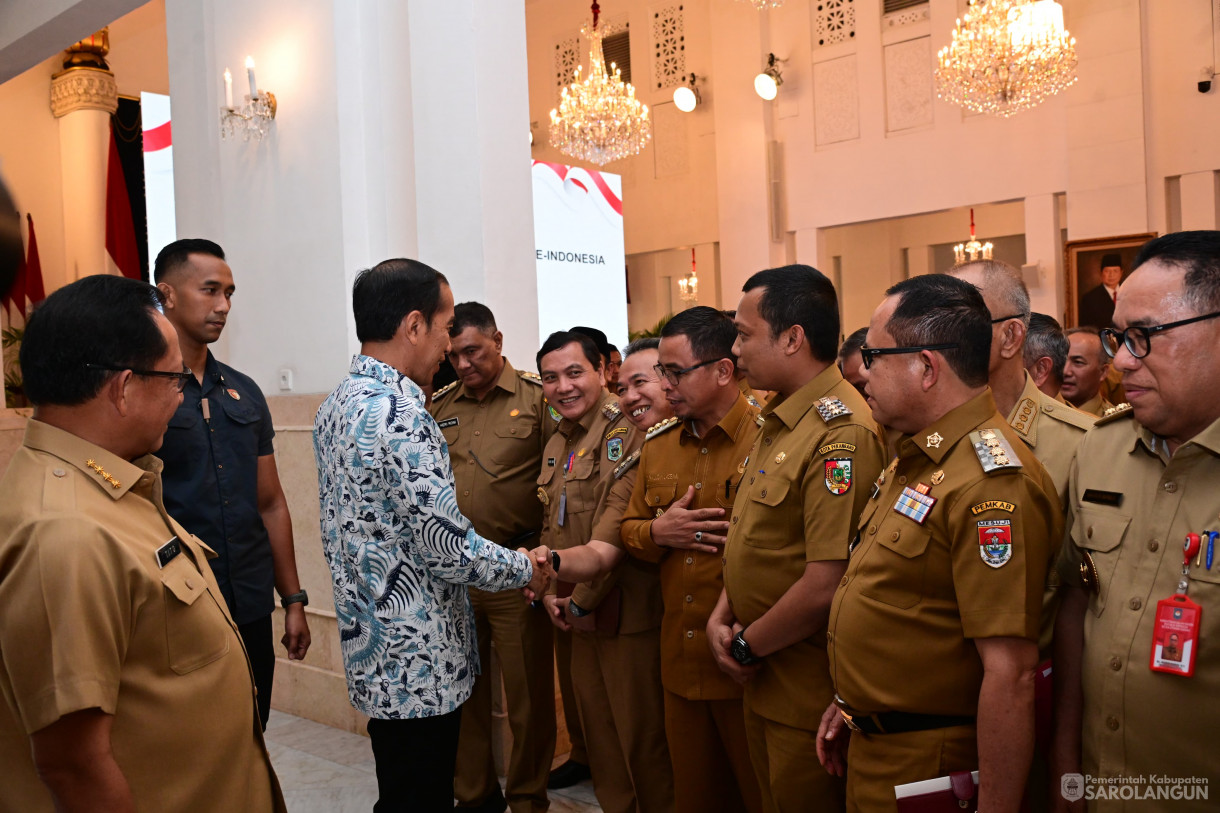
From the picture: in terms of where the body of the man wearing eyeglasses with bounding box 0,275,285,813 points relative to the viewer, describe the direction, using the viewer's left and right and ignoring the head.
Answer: facing to the right of the viewer

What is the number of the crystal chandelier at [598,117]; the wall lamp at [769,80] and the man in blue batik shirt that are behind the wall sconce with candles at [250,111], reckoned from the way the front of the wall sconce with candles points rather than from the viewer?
2

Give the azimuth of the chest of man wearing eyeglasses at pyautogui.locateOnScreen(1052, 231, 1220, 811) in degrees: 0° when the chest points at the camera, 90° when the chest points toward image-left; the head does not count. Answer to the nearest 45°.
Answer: approximately 45°

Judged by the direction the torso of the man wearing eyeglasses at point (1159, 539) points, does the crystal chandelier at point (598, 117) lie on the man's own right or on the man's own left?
on the man's own right

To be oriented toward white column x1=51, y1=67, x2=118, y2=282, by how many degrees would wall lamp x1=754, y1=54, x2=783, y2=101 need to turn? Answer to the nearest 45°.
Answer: approximately 45° to its right

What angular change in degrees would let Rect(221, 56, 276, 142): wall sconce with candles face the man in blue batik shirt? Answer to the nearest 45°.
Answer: approximately 45° to its left

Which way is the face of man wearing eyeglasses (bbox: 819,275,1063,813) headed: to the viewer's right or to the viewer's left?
to the viewer's left

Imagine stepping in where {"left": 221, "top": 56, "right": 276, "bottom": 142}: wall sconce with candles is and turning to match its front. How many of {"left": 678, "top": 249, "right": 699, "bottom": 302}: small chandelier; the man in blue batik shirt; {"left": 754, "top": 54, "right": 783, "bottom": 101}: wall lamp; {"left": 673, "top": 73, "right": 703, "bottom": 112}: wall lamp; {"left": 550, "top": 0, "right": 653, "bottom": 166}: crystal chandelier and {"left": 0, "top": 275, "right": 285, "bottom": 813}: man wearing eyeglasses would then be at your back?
4

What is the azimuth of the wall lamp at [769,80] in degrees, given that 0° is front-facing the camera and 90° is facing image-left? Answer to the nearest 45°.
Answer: approximately 45°
